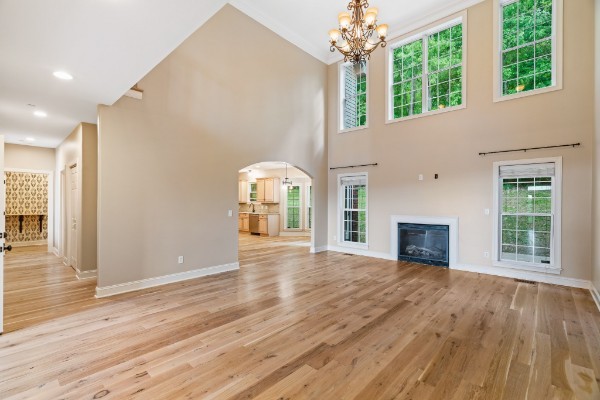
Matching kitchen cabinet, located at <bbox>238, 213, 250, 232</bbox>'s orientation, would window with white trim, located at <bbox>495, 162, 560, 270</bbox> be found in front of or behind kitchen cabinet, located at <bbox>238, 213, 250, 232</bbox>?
in front

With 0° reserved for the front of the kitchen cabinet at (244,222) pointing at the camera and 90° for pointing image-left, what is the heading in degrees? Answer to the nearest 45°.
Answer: approximately 315°

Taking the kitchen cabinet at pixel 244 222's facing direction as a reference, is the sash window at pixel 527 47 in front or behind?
in front

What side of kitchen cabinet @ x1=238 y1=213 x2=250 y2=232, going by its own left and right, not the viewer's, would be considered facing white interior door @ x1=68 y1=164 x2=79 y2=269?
front

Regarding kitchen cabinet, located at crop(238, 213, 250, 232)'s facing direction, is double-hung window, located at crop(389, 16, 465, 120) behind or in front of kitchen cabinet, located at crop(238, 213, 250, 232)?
in front
